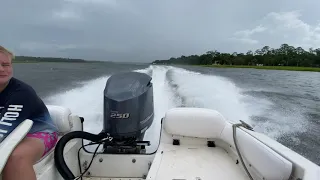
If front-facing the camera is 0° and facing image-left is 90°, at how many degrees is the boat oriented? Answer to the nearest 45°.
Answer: approximately 0°
